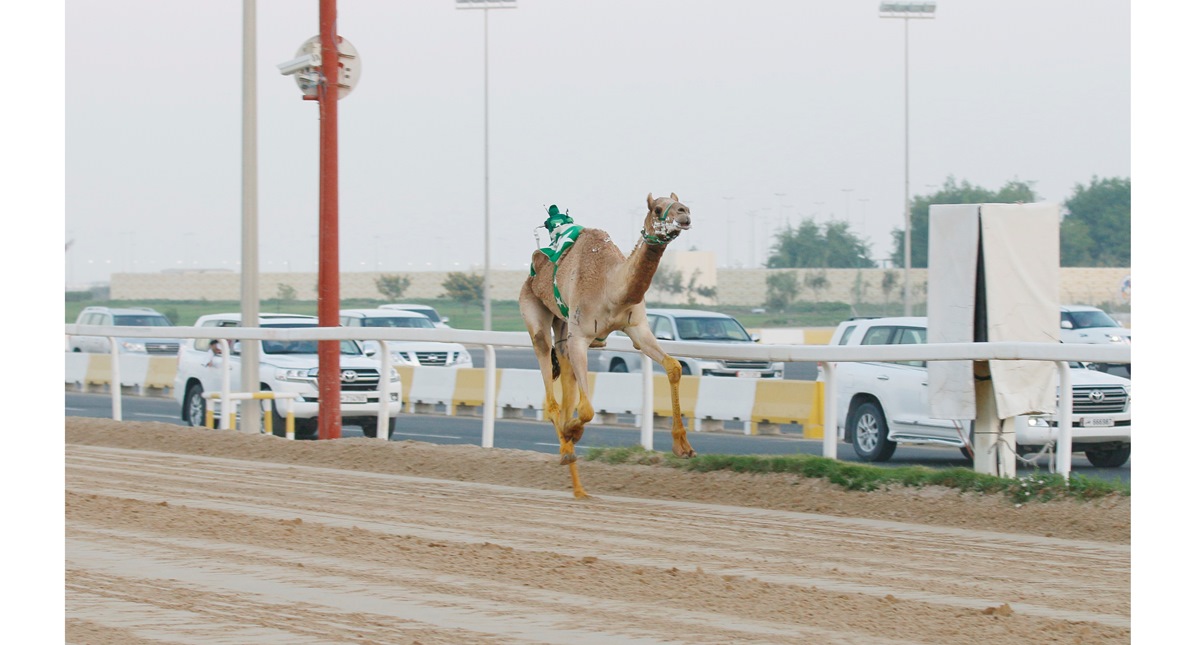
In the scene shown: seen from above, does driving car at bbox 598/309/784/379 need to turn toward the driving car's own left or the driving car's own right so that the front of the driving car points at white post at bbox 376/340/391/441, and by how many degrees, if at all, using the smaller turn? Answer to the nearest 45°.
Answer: approximately 45° to the driving car's own right

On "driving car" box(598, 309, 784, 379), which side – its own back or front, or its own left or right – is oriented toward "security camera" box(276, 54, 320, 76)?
right

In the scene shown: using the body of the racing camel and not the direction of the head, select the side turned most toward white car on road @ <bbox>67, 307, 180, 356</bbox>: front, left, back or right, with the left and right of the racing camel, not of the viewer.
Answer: back

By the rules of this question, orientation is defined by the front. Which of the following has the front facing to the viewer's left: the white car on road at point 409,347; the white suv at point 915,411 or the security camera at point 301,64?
the security camera

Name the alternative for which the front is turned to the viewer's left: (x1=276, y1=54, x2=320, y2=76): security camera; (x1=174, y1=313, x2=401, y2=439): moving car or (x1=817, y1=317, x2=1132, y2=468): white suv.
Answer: the security camera

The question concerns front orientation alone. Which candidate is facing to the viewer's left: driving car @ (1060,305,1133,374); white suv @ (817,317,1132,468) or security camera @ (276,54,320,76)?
the security camera

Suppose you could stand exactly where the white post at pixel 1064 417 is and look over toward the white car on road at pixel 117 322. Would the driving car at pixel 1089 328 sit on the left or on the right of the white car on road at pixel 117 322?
right

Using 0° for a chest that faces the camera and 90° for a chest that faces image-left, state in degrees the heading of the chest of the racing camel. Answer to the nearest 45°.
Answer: approximately 315°

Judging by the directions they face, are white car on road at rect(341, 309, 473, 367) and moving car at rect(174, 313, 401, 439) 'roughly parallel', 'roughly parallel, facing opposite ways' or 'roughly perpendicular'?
roughly parallel

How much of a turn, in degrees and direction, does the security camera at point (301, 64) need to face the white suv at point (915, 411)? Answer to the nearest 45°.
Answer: approximately 180°

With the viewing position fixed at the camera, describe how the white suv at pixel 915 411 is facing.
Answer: facing the viewer and to the right of the viewer

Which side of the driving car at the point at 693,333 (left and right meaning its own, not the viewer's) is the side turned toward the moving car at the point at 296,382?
right

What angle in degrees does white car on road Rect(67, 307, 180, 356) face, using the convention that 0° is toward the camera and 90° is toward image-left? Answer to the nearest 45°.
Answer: approximately 315°

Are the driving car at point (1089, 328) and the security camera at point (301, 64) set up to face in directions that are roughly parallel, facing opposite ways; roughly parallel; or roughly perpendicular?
roughly perpendicular

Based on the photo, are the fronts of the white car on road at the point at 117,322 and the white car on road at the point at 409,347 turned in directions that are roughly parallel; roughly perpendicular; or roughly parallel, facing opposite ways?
roughly parallel

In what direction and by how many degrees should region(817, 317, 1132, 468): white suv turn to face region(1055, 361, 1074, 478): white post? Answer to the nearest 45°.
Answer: approximately 45° to its right

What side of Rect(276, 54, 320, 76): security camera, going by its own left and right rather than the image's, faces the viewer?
left

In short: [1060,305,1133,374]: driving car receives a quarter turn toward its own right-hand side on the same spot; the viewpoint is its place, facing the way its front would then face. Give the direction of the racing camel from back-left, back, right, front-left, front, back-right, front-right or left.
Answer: front-left
